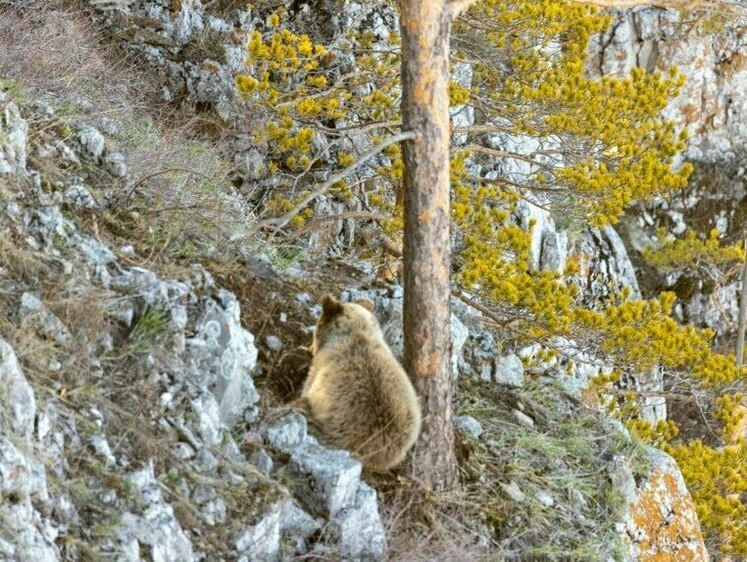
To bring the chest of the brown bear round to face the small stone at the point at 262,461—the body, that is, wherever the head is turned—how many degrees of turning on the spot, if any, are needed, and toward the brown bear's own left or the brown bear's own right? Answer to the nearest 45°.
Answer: approximately 90° to the brown bear's own left

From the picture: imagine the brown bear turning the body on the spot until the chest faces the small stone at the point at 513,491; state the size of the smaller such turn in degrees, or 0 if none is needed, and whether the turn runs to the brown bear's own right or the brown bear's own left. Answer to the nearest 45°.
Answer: approximately 90° to the brown bear's own right

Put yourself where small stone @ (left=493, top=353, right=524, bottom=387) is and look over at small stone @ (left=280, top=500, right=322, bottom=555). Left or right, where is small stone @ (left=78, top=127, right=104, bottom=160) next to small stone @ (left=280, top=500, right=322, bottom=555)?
right

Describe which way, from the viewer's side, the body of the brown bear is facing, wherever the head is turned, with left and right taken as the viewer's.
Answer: facing away from the viewer and to the left of the viewer

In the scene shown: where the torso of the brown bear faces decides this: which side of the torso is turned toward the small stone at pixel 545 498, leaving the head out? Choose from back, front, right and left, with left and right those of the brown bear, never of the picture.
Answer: right

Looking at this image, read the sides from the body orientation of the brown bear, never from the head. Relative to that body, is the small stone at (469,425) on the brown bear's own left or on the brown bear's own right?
on the brown bear's own right

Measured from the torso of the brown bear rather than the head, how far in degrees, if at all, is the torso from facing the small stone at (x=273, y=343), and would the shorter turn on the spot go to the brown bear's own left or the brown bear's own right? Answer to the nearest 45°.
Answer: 0° — it already faces it

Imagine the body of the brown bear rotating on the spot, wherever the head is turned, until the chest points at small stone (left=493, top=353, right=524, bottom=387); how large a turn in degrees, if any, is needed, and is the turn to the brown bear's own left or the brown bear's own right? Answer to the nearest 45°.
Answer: approximately 90° to the brown bear's own right
